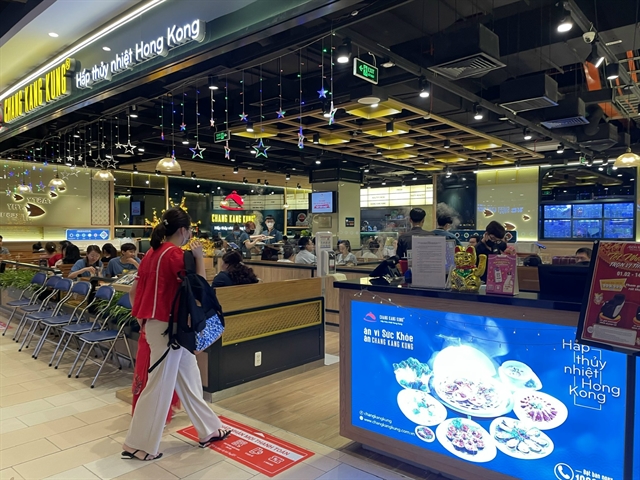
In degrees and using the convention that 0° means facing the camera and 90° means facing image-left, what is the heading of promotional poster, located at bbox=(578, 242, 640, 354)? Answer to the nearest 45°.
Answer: approximately 45°

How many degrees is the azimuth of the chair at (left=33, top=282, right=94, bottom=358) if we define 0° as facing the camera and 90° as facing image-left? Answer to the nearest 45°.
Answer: approximately 45°

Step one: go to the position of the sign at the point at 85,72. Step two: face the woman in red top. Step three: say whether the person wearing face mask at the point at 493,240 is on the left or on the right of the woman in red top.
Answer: left

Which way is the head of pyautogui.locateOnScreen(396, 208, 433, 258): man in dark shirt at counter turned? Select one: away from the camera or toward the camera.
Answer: away from the camera

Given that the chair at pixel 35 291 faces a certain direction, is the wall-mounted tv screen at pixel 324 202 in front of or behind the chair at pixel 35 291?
behind
